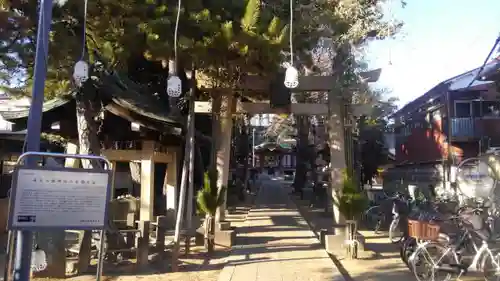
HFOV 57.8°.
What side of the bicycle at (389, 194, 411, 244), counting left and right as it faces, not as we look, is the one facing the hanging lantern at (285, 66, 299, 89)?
front

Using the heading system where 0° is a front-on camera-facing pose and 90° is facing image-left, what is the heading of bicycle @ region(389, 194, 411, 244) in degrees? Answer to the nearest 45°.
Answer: approximately 45°

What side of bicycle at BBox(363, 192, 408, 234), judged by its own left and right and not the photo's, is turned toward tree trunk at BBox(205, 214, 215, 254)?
front

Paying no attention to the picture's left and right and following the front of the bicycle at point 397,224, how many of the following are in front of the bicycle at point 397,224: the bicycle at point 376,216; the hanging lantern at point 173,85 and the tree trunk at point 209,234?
2
